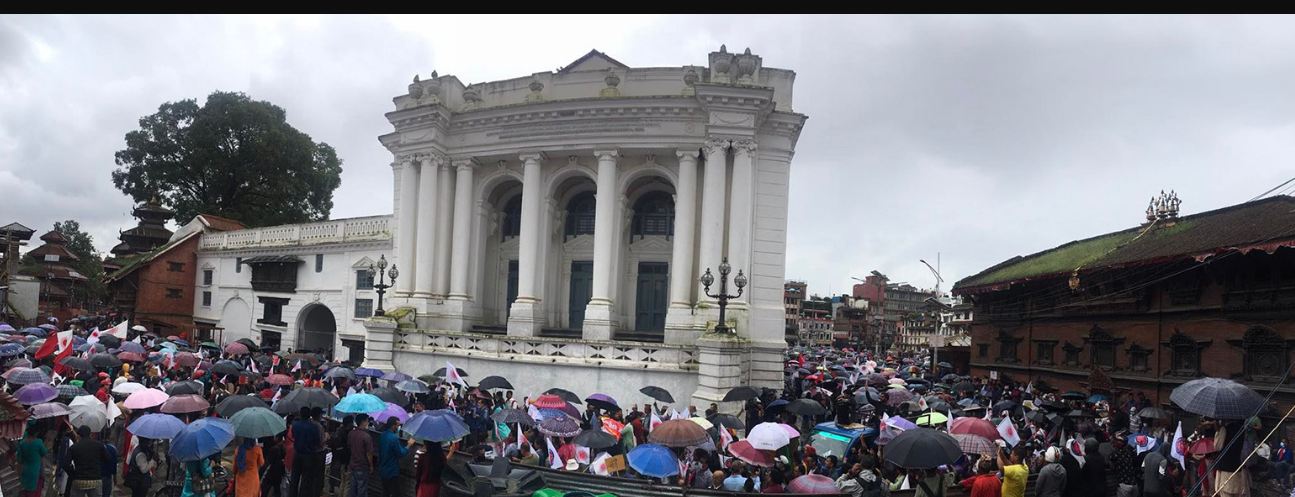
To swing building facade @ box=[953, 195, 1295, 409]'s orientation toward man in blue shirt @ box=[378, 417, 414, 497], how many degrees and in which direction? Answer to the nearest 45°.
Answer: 0° — it already faces them

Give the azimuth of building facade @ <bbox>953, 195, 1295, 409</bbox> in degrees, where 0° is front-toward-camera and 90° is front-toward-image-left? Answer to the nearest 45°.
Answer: approximately 45°
